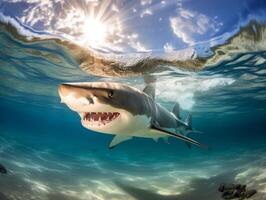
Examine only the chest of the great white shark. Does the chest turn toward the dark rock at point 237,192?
no

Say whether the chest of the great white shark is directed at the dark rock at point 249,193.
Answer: no

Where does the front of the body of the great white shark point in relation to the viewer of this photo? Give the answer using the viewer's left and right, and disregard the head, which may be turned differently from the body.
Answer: facing the viewer and to the left of the viewer
